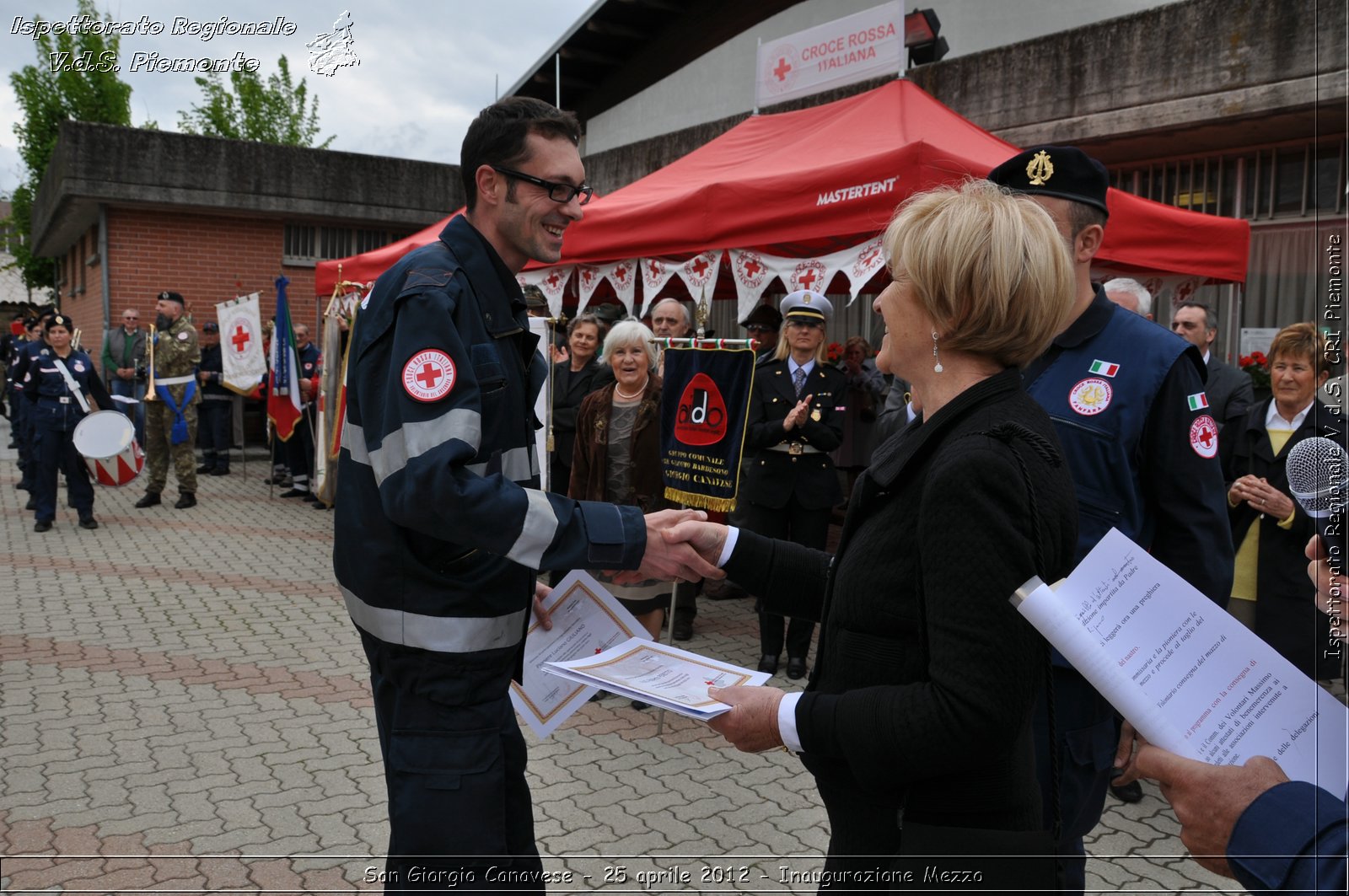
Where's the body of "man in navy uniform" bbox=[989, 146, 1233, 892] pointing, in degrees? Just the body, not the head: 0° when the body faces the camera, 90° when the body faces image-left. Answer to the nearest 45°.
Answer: approximately 45°

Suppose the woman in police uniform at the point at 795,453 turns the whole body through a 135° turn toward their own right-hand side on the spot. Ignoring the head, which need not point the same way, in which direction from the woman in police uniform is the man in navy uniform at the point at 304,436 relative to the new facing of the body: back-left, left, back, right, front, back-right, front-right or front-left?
front

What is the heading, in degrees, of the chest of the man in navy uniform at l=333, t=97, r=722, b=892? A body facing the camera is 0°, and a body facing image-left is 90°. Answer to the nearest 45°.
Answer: approximately 270°

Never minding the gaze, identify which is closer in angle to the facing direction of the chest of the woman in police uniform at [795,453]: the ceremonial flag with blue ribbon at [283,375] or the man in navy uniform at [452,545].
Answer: the man in navy uniform

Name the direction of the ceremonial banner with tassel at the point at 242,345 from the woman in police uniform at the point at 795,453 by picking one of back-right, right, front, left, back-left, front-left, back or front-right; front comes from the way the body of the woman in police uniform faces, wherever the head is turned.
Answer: back-right

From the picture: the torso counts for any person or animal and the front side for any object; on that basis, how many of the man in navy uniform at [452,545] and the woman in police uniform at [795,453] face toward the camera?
1

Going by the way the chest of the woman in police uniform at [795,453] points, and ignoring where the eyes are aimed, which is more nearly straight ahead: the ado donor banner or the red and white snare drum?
the ado donor banner

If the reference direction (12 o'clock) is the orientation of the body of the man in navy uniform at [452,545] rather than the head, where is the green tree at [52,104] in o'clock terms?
The green tree is roughly at 8 o'clock from the man in navy uniform.

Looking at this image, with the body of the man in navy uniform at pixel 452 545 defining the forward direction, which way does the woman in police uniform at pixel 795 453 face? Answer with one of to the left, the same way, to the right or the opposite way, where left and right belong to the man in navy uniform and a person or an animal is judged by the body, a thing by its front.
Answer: to the right

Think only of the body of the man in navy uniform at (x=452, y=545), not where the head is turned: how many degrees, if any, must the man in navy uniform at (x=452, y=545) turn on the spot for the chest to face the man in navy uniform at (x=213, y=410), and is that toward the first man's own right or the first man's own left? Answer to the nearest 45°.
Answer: approximately 90° to the first man's own left

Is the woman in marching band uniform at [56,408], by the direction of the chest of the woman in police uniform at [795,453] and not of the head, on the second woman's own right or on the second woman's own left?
on the second woman's own right
